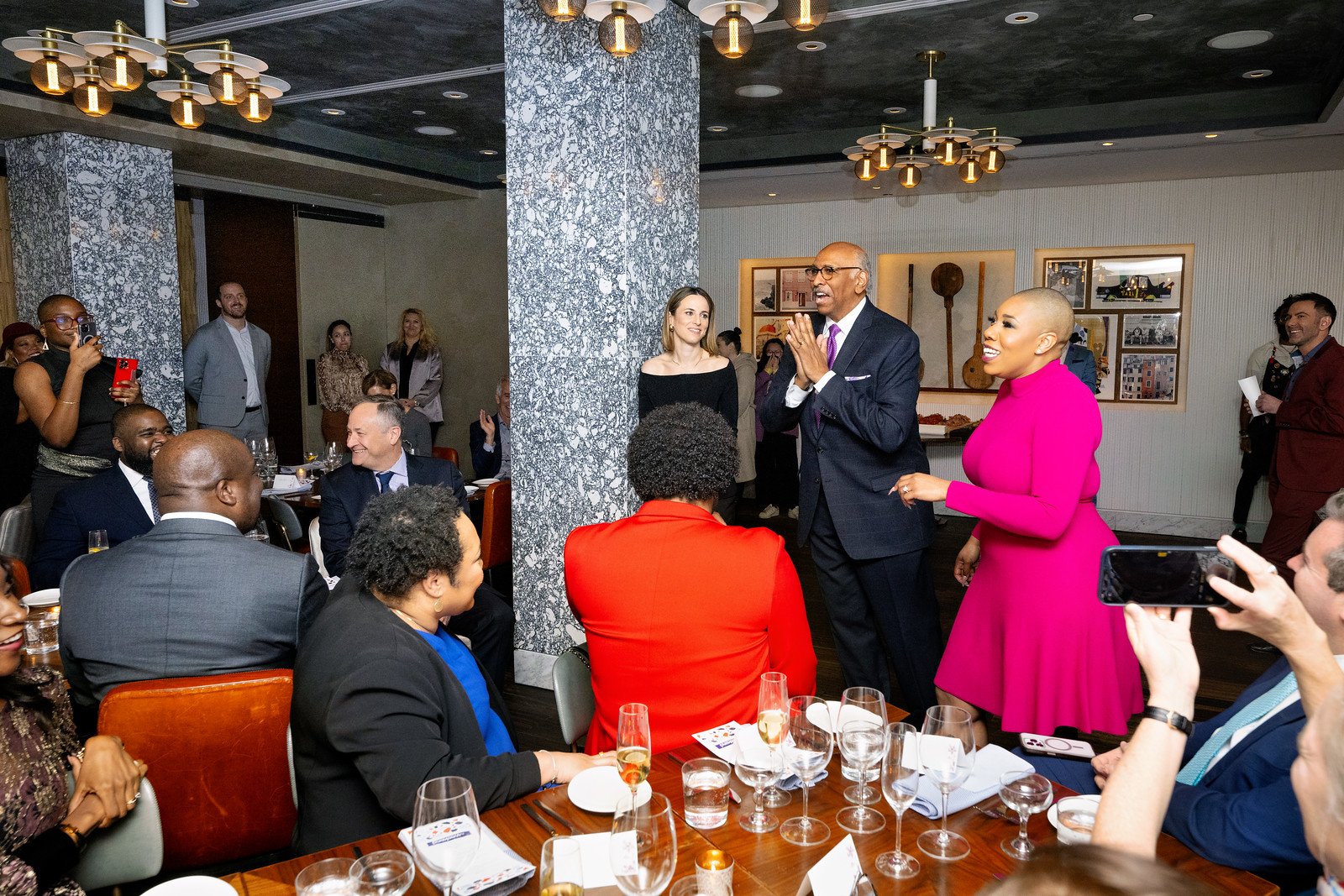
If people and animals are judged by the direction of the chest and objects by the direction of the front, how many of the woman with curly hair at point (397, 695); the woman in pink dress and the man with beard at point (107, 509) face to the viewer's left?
1

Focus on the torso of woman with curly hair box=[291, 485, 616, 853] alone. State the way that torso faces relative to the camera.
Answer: to the viewer's right

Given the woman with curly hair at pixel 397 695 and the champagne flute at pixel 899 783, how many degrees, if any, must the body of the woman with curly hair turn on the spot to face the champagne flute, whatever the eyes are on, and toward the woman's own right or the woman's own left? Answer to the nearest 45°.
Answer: approximately 45° to the woman's own right

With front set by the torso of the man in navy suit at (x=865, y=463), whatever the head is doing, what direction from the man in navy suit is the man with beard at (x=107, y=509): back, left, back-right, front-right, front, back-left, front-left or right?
front-right

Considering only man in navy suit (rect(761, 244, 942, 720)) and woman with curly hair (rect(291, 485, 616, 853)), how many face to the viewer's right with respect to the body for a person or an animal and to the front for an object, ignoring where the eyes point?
1

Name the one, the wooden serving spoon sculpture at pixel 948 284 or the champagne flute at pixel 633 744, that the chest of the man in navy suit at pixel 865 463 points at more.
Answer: the champagne flute

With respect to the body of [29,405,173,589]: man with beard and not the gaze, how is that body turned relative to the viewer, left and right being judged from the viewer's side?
facing the viewer and to the right of the viewer

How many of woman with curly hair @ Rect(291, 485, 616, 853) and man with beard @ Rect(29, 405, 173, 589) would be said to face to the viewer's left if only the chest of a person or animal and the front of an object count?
0

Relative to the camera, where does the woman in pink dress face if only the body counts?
to the viewer's left

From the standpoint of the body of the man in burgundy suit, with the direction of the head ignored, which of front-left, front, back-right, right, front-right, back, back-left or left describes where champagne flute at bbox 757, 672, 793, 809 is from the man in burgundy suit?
front-left

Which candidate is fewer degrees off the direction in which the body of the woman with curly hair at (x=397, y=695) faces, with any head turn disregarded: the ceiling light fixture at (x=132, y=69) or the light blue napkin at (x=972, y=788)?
the light blue napkin

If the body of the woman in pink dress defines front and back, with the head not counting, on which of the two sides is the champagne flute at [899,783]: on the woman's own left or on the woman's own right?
on the woman's own left

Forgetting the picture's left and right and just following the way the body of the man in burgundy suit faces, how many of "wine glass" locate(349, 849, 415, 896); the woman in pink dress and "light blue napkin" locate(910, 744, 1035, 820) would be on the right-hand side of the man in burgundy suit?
0

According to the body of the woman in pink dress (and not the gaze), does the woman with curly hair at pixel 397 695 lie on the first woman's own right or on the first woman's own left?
on the first woman's own left

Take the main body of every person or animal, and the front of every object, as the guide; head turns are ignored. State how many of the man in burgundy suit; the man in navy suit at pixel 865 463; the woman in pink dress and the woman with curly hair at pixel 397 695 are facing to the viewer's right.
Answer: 1

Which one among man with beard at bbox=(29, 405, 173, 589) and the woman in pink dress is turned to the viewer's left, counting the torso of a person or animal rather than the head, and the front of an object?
the woman in pink dress

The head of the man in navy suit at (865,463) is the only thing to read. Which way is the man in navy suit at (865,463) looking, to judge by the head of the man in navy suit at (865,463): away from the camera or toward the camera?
toward the camera

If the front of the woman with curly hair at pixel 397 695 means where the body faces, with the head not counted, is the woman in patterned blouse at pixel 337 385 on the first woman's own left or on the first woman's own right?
on the first woman's own left

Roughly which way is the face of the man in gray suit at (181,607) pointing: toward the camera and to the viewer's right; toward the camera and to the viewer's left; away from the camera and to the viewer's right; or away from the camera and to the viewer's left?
away from the camera and to the viewer's right
